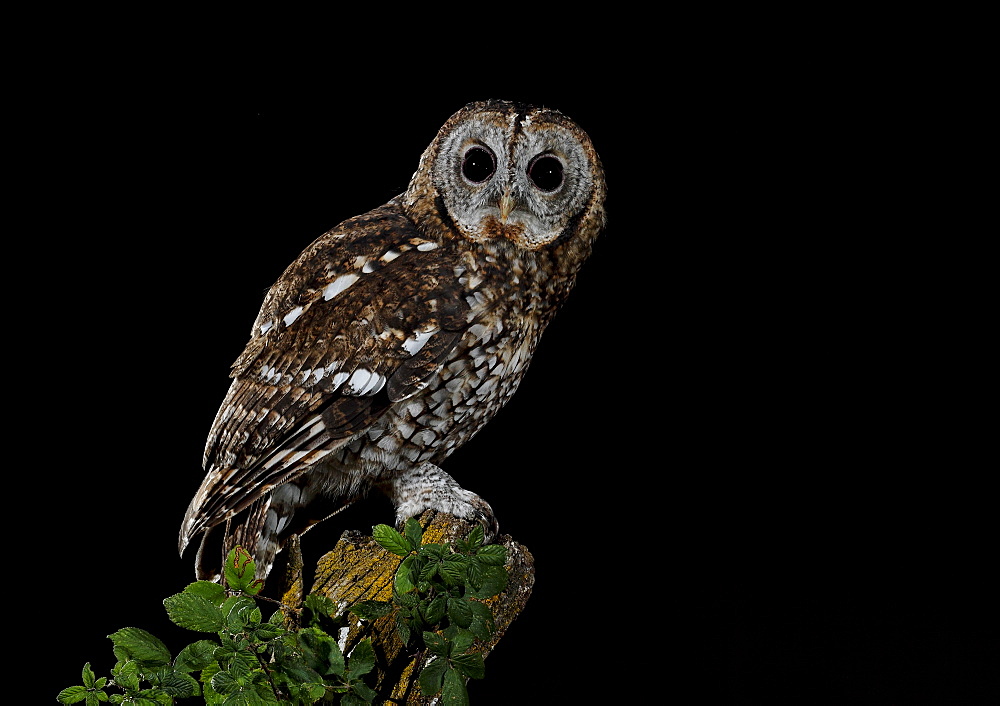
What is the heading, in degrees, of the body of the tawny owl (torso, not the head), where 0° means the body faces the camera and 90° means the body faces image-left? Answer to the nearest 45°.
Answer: approximately 270°
